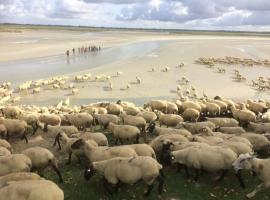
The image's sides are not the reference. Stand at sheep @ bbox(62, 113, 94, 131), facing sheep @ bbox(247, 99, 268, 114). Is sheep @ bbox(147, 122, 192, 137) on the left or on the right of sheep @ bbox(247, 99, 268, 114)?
right

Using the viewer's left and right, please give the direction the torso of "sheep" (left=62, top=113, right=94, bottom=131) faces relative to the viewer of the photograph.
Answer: facing to the left of the viewer

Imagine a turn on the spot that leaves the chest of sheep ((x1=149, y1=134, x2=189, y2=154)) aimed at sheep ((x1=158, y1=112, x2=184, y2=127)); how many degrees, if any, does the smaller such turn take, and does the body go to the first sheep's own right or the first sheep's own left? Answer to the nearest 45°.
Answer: approximately 90° to the first sheep's own right

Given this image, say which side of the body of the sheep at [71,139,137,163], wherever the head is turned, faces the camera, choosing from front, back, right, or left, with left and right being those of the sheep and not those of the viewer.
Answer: left

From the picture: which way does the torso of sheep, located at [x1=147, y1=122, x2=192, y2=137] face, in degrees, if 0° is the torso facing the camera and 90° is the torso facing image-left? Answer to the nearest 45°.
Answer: approximately 90°

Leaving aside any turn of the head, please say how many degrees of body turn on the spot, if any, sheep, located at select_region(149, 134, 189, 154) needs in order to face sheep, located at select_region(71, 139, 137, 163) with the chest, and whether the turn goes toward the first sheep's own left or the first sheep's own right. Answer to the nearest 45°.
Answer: approximately 45° to the first sheep's own left

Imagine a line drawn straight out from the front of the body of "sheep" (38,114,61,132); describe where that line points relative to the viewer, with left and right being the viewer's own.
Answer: facing to the left of the viewer
